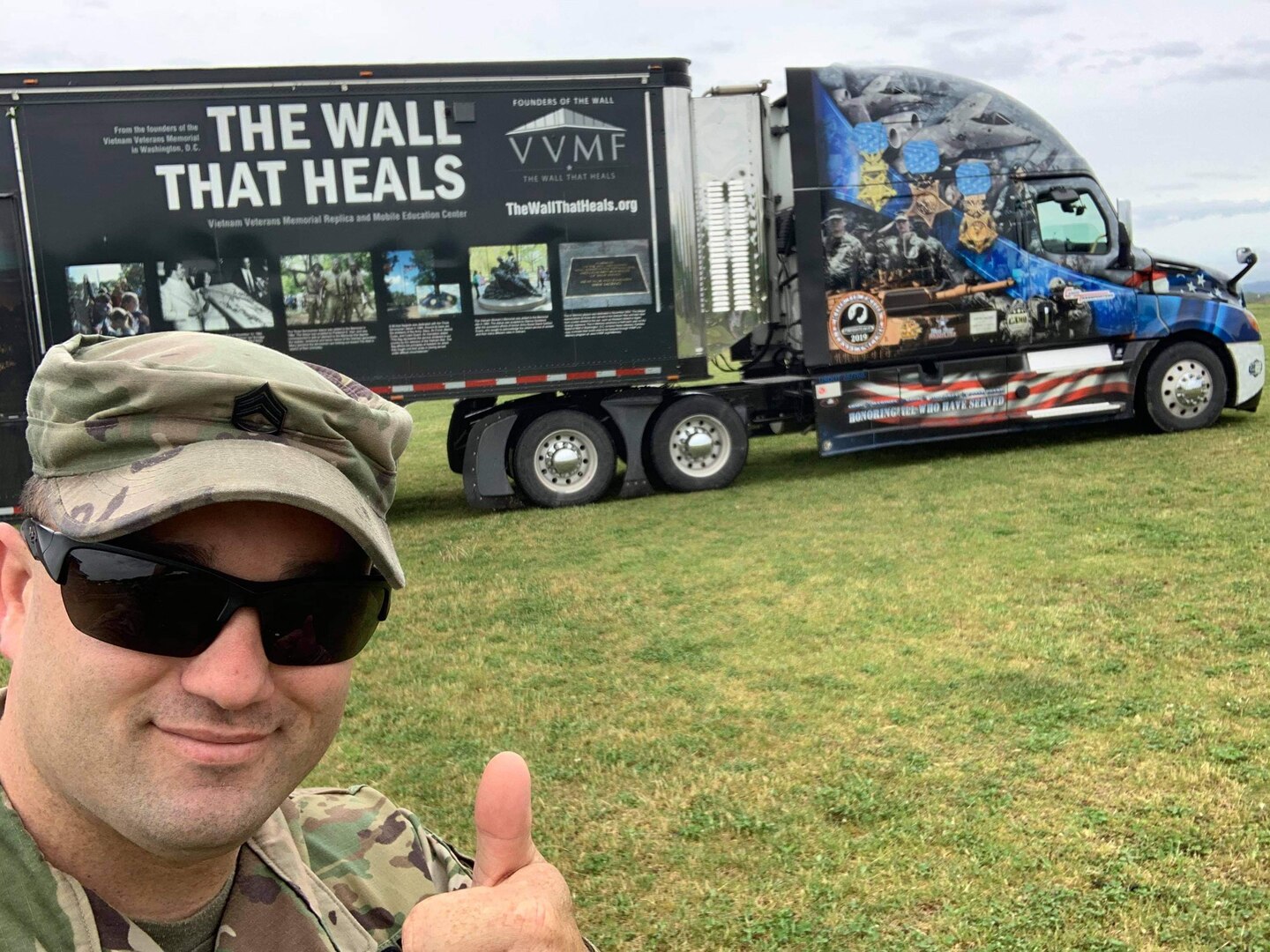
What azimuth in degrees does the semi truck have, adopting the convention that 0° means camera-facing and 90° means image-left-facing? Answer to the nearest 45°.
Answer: approximately 270°

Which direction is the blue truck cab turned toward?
to the viewer's right

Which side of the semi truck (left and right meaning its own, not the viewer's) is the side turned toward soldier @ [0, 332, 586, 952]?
right

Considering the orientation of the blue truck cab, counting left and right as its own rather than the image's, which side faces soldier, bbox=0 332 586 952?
right
